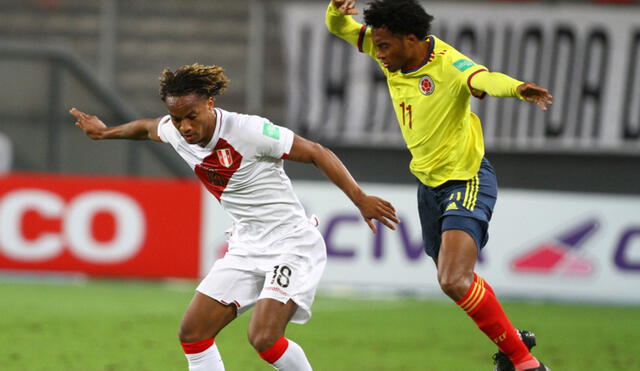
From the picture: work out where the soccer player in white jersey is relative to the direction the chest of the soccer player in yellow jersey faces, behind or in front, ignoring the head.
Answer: in front

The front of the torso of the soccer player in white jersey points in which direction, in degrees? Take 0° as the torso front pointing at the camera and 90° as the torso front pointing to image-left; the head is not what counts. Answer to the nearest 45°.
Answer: approximately 45°

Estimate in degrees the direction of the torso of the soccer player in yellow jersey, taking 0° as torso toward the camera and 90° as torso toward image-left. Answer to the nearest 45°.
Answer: approximately 45°
